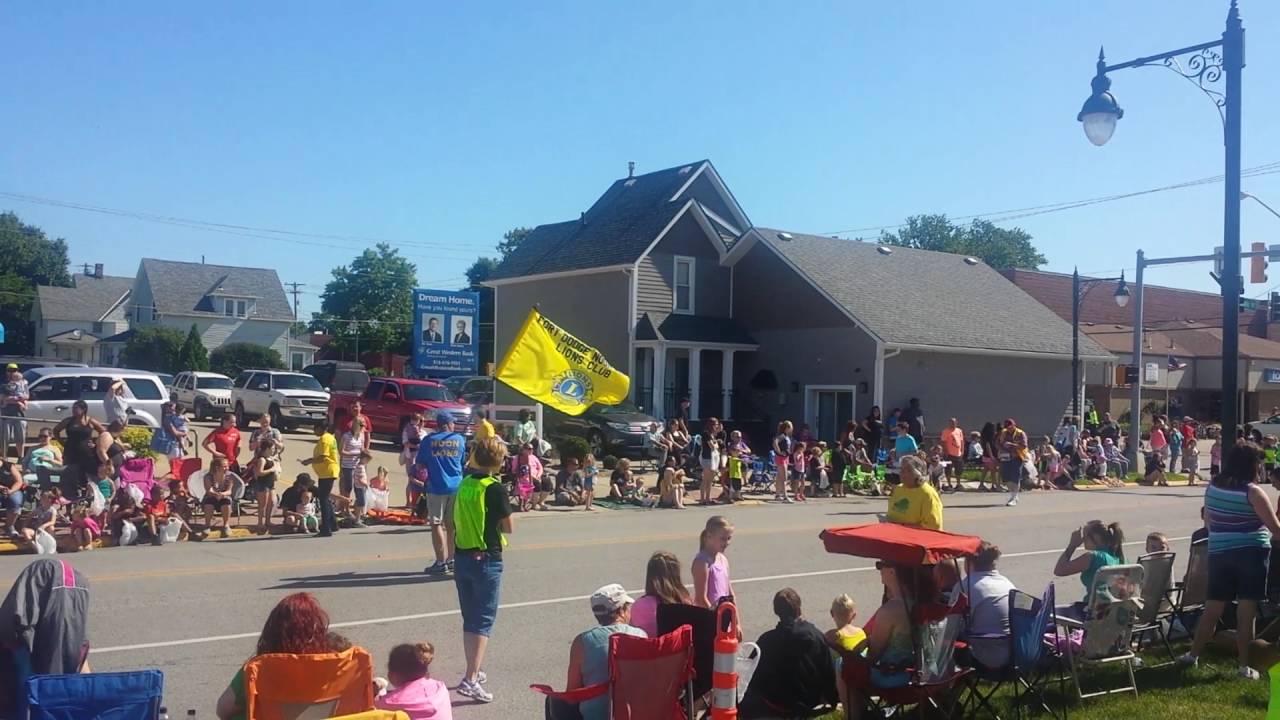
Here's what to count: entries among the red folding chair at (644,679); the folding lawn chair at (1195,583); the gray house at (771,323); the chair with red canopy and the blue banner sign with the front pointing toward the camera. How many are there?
2

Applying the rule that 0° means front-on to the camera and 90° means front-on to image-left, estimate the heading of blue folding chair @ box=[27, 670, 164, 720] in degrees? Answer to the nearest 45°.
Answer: approximately 180°

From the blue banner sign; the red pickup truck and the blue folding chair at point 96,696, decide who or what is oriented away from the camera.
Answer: the blue folding chair

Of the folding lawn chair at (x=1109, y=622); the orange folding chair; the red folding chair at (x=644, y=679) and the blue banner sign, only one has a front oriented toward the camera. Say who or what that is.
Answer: the blue banner sign

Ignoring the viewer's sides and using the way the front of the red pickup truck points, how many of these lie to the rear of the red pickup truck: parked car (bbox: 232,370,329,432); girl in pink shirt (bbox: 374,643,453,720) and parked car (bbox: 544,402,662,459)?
1

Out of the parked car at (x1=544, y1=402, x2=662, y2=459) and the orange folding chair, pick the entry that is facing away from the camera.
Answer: the orange folding chair

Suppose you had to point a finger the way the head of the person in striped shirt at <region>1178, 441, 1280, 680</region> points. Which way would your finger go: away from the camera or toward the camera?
away from the camera

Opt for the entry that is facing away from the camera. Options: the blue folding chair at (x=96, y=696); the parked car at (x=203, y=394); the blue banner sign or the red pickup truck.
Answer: the blue folding chair

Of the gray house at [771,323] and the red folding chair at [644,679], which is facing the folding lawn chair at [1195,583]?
the gray house

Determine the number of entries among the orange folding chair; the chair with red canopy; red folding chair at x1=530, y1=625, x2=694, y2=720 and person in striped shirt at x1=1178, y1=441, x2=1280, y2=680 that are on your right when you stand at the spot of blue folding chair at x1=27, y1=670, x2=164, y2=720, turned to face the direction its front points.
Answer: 4

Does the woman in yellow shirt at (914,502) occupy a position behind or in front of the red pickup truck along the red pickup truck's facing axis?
in front

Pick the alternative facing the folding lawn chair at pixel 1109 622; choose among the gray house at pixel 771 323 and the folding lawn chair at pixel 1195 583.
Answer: the gray house

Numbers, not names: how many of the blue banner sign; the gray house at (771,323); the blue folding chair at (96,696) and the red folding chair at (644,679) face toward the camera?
2

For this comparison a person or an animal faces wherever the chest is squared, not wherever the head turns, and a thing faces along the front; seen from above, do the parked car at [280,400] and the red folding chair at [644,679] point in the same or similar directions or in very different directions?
very different directions

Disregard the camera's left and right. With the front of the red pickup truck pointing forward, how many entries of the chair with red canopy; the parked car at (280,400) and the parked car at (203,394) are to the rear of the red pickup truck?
2
